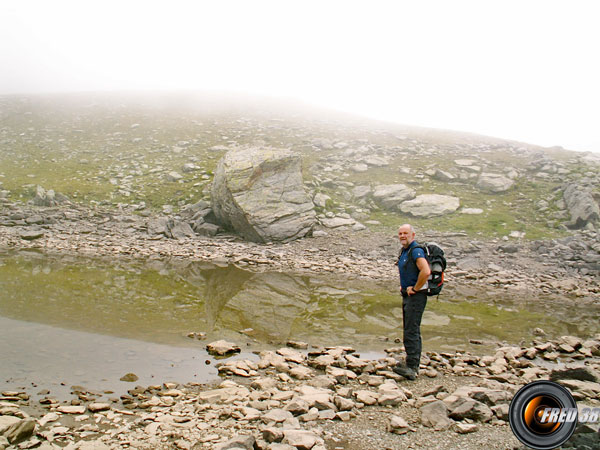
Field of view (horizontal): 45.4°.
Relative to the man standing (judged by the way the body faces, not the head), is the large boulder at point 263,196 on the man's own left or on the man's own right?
on the man's own right

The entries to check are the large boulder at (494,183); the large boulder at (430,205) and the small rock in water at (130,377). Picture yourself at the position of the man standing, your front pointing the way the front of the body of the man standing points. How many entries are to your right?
2

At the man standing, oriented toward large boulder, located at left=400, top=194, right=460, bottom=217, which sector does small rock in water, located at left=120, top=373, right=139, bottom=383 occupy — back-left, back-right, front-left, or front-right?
back-left

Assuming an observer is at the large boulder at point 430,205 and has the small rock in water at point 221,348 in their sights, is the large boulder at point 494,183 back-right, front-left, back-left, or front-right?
back-left

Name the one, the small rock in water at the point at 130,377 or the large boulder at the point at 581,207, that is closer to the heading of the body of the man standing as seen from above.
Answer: the small rock in water

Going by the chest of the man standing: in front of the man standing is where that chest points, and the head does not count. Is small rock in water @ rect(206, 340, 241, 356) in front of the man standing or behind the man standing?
in front

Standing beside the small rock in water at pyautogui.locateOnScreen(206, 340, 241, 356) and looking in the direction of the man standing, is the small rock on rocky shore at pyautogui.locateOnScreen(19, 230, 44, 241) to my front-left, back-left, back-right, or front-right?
back-left

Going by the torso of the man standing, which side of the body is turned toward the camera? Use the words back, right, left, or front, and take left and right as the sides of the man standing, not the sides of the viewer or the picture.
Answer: left

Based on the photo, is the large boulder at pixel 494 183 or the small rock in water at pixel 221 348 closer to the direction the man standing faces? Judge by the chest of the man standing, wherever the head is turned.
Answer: the small rock in water

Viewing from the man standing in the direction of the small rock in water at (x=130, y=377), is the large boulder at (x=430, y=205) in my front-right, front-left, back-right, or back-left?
back-right
